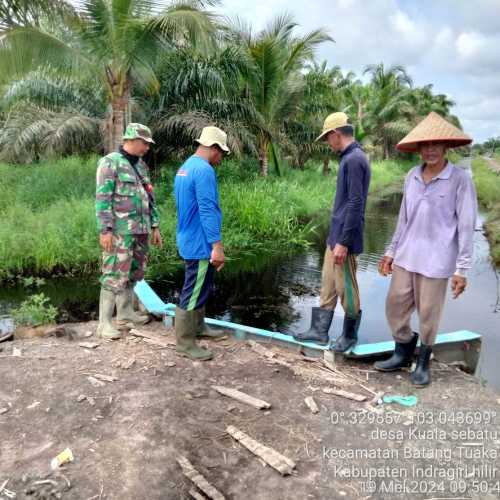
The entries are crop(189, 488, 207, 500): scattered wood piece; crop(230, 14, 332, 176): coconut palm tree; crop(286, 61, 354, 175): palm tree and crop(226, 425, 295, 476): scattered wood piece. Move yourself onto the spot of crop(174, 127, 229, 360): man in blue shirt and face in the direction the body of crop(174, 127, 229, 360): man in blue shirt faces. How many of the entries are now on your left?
2

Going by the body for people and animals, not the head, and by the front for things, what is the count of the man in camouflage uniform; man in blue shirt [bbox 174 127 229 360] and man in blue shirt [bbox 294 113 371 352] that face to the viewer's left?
1

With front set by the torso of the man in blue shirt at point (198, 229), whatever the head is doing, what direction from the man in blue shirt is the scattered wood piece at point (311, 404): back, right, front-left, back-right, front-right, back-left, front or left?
front-right

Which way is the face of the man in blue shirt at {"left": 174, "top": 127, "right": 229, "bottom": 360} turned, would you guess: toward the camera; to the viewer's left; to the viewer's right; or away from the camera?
to the viewer's right

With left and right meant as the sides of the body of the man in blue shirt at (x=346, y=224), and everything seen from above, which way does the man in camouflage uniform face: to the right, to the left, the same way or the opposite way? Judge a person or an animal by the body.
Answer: the opposite way

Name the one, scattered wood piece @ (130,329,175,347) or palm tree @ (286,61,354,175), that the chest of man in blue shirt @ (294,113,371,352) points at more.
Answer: the scattered wood piece

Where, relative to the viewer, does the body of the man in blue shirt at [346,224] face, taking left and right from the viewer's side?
facing to the left of the viewer

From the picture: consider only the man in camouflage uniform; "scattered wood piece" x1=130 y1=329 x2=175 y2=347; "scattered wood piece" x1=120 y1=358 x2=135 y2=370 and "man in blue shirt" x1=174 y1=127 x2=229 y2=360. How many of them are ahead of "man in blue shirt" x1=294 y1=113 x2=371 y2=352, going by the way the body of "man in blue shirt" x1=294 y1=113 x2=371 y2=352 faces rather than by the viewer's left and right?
4

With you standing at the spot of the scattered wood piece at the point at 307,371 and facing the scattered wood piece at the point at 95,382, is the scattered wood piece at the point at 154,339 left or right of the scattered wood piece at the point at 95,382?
right

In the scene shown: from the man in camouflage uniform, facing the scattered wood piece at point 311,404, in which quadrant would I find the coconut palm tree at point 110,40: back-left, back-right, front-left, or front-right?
back-left

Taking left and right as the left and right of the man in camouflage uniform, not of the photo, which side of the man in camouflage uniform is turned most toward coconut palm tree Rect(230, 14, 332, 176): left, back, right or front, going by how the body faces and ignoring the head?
left

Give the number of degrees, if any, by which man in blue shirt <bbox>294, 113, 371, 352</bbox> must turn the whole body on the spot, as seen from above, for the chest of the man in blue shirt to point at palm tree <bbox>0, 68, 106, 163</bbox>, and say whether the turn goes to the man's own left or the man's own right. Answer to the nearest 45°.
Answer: approximately 45° to the man's own right

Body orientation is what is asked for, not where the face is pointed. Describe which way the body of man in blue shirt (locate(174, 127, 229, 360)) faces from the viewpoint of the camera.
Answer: to the viewer's right

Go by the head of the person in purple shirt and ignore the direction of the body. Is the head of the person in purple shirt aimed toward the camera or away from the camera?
toward the camera
